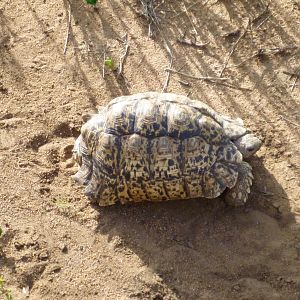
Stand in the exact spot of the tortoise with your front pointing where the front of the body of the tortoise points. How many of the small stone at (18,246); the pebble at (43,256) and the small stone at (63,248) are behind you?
3

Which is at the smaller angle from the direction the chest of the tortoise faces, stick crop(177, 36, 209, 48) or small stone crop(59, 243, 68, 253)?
the stick

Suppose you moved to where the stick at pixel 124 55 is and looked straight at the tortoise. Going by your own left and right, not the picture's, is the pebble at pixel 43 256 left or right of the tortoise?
right

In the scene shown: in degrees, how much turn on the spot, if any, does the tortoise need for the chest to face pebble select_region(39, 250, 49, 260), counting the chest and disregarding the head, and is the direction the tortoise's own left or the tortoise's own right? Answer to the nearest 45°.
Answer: approximately 180°

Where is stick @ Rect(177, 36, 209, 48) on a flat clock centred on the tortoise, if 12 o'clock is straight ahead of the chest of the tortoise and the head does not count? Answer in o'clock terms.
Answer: The stick is roughly at 10 o'clock from the tortoise.

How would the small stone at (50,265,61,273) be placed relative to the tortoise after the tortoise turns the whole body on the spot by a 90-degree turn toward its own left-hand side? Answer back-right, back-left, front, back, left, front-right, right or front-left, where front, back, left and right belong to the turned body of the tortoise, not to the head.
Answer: left

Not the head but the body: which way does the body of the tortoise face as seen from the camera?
to the viewer's right

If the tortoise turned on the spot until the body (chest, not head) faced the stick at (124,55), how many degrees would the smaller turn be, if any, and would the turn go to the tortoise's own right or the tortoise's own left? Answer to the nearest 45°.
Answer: approximately 90° to the tortoise's own left

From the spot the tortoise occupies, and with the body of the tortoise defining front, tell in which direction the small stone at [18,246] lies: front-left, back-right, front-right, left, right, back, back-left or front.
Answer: back

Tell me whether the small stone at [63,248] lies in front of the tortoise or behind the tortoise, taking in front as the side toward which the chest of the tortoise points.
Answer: behind

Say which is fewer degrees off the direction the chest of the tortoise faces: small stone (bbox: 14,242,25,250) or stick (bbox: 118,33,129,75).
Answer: the stick
